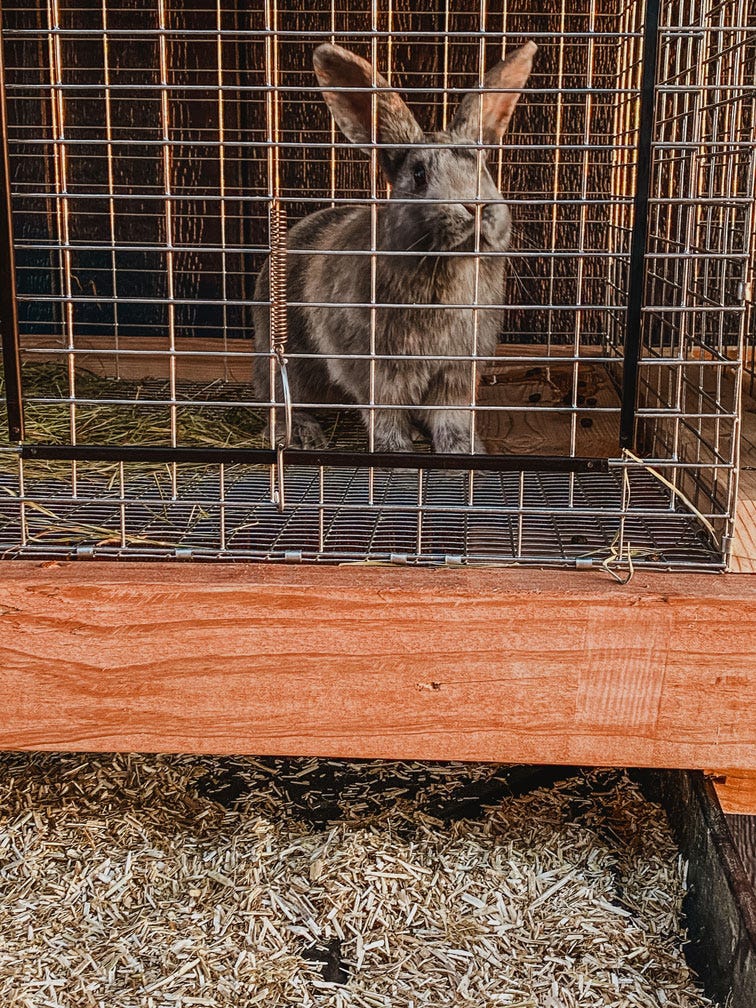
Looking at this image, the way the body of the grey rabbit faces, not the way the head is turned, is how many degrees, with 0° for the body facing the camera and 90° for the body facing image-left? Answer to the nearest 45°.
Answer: approximately 315°
